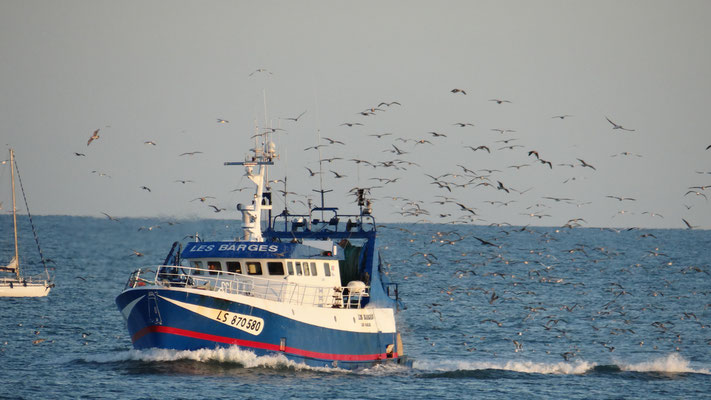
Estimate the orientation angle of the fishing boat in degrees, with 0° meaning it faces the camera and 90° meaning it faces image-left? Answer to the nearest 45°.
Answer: approximately 45°
